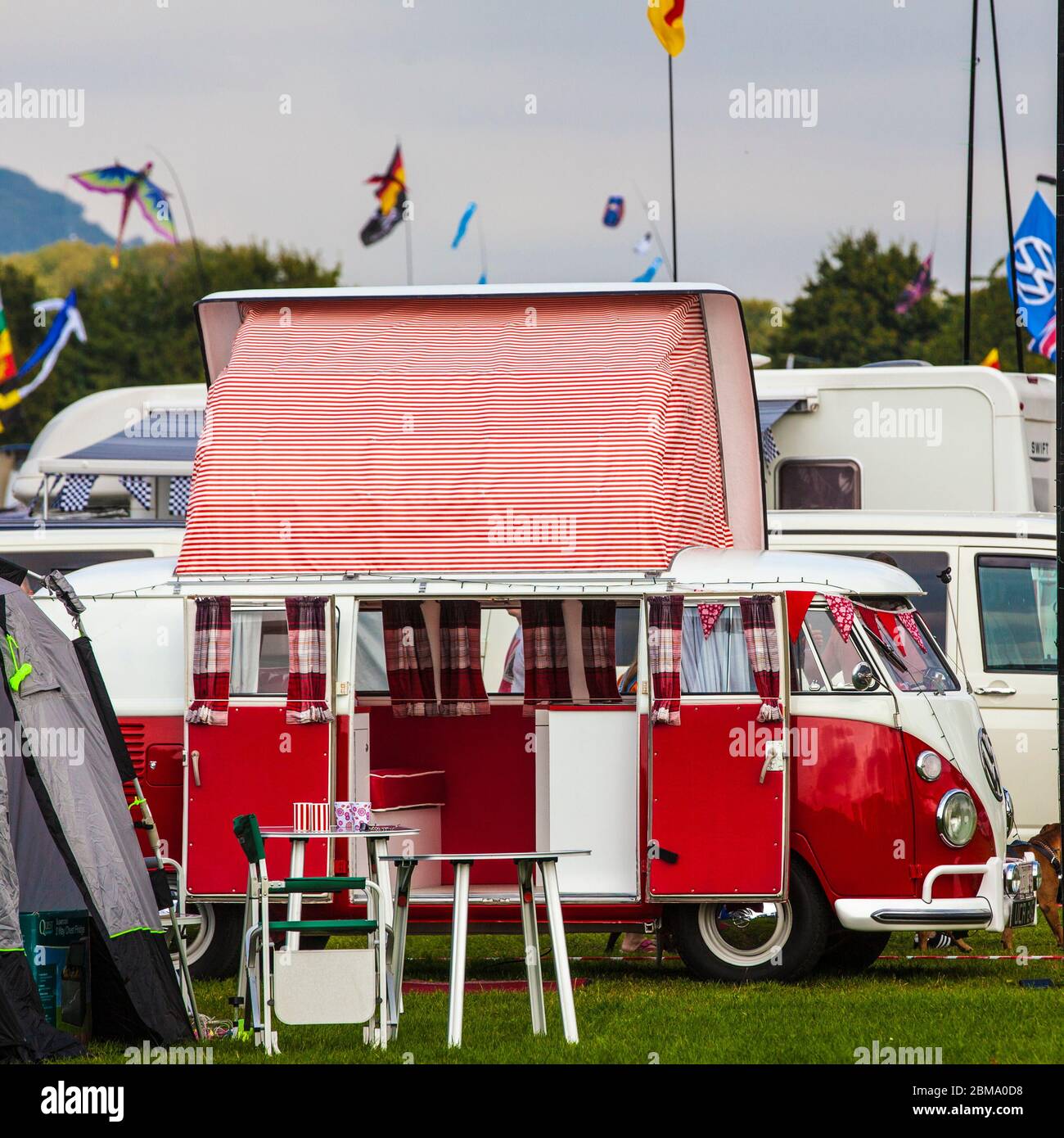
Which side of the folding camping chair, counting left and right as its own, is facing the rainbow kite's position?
left

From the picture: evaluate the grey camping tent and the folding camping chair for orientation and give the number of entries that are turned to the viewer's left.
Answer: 0

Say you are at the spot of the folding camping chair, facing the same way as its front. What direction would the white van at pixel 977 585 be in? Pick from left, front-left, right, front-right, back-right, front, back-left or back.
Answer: front-left

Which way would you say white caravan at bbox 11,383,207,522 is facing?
to the viewer's left

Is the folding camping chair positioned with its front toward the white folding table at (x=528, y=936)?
yes

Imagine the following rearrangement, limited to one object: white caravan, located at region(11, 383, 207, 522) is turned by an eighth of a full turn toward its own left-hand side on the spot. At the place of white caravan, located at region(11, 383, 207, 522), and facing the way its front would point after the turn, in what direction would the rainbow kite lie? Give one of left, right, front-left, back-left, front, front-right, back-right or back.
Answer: back-right

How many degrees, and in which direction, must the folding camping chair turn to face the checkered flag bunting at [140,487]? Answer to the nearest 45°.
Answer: approximately 90° to its left

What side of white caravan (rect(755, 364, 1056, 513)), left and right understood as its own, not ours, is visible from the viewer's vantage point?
left

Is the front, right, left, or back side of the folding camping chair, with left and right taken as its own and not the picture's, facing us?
right

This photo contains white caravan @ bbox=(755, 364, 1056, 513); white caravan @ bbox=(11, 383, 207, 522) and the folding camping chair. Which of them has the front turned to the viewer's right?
the folding camping chair

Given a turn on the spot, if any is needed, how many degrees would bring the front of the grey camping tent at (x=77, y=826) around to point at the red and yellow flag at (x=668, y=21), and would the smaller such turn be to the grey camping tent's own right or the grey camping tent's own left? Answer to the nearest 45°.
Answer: approximately 135° to the grey camping tent's own left

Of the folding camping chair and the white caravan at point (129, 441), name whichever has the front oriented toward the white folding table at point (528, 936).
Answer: the folding camping chair
